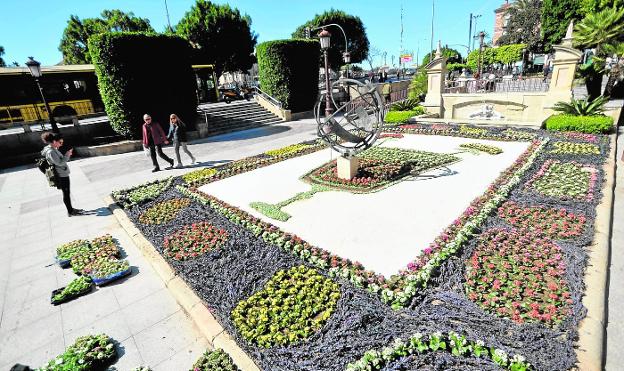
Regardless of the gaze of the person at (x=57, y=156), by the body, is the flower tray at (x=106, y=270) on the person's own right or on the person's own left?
on the person's own right

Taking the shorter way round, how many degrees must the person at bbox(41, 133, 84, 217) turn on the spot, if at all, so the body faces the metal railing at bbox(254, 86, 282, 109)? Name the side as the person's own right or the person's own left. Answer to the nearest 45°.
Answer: approximately 45° to the person's own left

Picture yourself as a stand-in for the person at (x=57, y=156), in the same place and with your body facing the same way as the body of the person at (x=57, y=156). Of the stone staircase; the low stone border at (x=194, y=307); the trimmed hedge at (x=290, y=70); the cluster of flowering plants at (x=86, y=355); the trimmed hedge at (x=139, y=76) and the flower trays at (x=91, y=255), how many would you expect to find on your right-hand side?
3

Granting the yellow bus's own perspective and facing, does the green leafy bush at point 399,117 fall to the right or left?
on its right

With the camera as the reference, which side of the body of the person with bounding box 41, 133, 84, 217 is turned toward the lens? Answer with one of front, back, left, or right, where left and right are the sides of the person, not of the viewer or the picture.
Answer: right

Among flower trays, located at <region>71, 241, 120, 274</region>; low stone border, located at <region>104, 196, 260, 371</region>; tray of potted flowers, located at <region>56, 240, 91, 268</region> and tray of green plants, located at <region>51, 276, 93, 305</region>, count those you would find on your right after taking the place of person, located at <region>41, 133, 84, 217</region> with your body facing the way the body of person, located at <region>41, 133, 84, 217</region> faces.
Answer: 4

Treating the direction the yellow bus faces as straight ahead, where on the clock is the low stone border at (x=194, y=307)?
The low stone border is roughly at 4 o'clock from the yellow bus.

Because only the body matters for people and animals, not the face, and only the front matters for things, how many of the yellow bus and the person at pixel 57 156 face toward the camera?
0

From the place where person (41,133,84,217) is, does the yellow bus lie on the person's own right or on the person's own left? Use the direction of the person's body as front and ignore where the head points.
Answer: on the person's own left

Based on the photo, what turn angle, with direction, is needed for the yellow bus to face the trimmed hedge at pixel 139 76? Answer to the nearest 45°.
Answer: approximately 90° to its right

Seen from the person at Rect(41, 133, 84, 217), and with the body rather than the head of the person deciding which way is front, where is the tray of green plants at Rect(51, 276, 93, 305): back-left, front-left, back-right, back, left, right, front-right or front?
right
